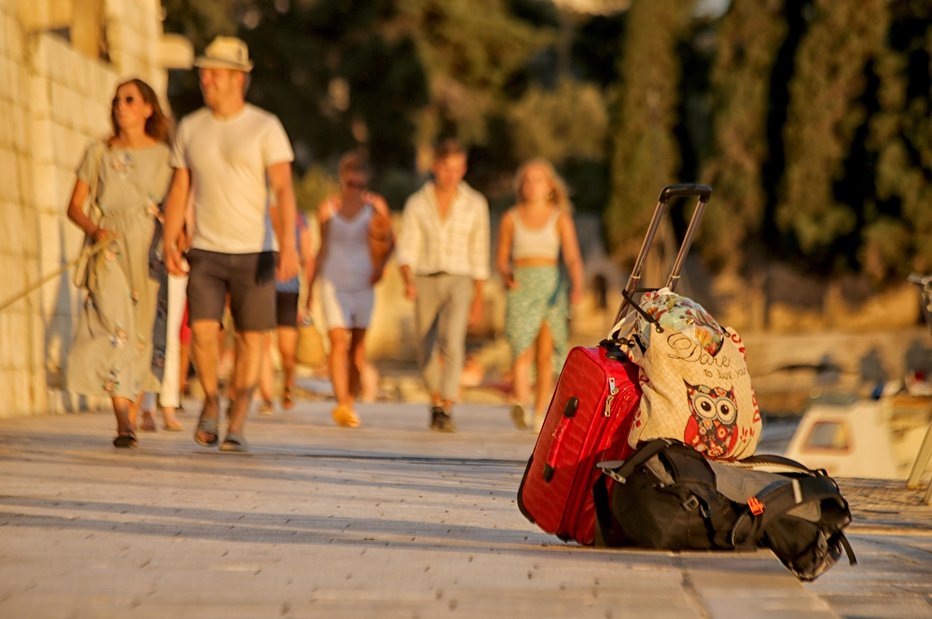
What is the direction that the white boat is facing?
to the viewer's left

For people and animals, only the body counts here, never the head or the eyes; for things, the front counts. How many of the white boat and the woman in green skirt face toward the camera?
1

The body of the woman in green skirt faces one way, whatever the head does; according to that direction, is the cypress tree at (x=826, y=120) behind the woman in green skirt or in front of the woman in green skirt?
behind

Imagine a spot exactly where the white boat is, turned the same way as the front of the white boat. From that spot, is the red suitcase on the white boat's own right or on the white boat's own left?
on the white boat's own left

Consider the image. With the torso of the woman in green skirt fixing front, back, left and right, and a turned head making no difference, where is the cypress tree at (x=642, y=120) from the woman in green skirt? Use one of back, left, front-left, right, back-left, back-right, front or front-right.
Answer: back

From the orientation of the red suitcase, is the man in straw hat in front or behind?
behind

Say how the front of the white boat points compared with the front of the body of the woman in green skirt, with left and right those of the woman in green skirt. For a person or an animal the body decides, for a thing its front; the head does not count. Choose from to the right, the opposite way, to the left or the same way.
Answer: to the right
